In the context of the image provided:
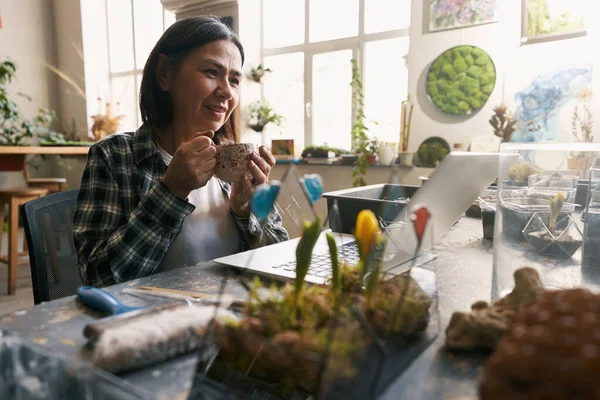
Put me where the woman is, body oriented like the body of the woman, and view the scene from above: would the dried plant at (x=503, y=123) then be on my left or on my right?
on my left

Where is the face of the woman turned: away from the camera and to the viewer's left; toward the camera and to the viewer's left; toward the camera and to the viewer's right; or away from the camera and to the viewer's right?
toward the camera and to the viewer's right

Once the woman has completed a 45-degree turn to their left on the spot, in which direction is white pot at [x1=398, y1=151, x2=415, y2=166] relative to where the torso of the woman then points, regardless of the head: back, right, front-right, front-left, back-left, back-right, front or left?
front-left

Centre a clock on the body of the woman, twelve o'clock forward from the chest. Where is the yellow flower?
The yellow flower is roughly at 1 o'clock from the woman.

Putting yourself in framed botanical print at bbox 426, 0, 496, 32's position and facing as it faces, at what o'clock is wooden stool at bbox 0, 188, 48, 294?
The wooden stool is roughly at 1 o'clock from the framed botanical print.

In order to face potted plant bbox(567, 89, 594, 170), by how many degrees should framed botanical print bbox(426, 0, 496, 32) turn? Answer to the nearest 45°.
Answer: approximately 135° to its left

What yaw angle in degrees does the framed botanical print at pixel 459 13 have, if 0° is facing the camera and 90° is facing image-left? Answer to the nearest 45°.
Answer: approximately 45°

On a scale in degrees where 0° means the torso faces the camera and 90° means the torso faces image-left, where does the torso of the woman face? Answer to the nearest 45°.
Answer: approximately 315°

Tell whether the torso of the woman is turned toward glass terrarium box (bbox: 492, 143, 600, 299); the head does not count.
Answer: yes

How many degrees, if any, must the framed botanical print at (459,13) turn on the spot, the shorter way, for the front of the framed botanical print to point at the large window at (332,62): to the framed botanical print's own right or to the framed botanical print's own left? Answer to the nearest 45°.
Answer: approximately 90° to the framed botanical print's own right

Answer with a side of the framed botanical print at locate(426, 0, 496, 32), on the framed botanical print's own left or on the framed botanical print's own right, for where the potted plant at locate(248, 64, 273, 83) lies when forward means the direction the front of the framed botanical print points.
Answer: on the framed botanical print's own right

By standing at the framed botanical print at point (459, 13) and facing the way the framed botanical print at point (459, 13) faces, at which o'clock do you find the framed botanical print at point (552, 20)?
the framed botanical print at point (552, 20) is roughly at 8 o'clock from the framed botanical print at point (459, 13).
